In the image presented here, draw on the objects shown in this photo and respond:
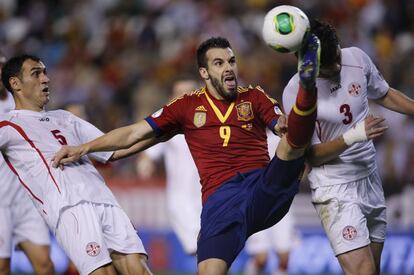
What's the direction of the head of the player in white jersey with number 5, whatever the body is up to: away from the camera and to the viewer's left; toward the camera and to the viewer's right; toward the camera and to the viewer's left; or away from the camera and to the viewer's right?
toward the camera and to the viewer's right

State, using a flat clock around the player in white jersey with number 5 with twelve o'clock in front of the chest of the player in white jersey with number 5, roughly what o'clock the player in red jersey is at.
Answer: The player in red jersey is roughly at 11 o'clock from the player in white jersey with number 5.

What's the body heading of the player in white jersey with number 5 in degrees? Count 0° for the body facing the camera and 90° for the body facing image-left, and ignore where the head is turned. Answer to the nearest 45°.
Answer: approximately 315°

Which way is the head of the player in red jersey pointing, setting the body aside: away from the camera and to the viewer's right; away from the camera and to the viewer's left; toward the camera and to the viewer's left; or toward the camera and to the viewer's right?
toward the camera and to the viewer's right

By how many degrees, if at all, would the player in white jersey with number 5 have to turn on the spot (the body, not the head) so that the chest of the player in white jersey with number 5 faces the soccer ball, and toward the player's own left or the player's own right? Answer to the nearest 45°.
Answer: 0° — they already face it

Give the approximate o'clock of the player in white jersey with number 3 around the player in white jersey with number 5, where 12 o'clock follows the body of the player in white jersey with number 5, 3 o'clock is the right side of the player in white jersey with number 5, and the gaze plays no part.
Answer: The player in white jersey with number 3 is roughly at 11 o'clock from the player in white jersey with number 5.
